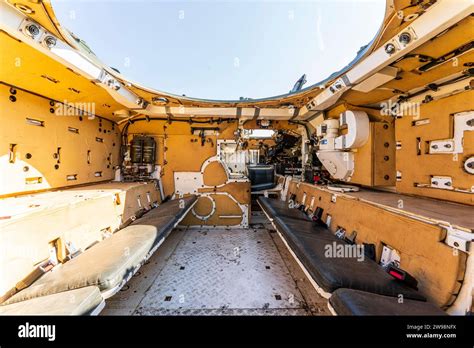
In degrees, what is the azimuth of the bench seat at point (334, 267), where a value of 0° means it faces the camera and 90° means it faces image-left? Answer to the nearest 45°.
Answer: approximately 90°
